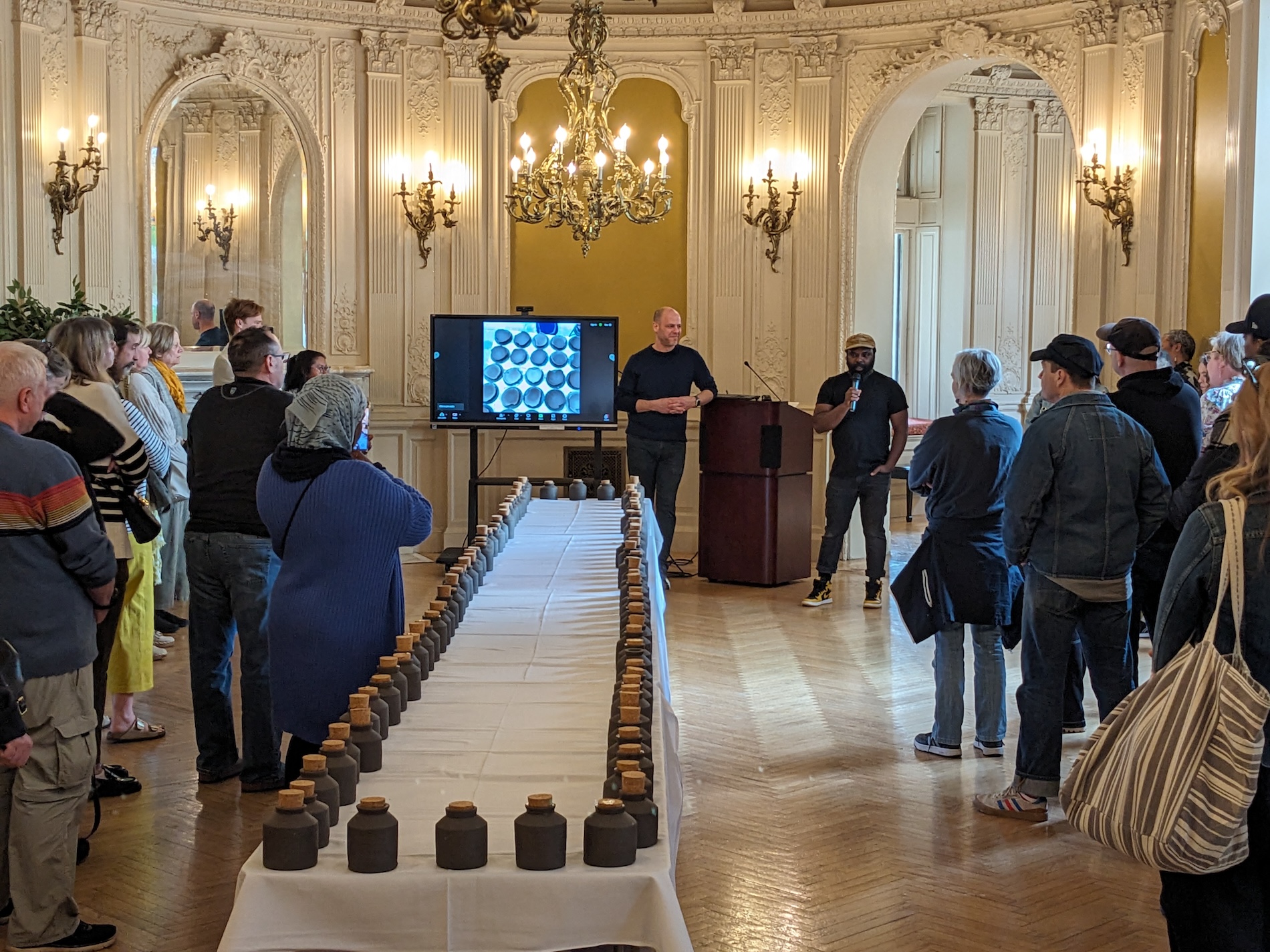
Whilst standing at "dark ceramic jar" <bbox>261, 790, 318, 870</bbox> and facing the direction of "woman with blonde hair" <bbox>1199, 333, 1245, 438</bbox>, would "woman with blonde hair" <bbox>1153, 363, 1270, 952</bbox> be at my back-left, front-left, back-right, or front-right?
front-right

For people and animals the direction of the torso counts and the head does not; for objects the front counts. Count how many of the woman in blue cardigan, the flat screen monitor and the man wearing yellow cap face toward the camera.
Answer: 2

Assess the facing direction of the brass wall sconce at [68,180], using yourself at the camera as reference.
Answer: facing the viewer and to the right of the viewer

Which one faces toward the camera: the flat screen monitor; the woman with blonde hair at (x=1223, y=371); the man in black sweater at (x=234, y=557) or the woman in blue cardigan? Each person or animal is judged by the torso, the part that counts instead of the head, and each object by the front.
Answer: the flat screen monitor

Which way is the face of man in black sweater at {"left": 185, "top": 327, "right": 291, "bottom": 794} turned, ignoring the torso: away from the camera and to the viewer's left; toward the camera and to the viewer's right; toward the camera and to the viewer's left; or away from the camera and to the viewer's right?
away from the camera and to the viewer's right

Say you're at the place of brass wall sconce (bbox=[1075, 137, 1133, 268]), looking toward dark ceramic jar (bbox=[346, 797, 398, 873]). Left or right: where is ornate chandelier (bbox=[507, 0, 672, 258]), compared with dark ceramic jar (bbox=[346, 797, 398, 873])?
right

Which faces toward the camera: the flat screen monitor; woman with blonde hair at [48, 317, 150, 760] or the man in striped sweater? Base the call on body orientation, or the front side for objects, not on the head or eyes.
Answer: the flat screen monitor

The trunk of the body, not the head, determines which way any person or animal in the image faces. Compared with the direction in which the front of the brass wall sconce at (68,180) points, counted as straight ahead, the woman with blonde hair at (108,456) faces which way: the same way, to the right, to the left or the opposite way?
to the left

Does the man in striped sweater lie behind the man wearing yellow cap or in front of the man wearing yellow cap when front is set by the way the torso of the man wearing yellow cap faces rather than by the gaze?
in front

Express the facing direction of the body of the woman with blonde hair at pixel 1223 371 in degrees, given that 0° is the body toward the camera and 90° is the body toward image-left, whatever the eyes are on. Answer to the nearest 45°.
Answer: approximately 90°

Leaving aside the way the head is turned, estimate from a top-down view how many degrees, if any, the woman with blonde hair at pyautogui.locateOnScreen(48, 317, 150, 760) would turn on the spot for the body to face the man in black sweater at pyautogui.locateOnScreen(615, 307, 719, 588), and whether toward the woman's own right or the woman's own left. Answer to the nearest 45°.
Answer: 0° — they already face them

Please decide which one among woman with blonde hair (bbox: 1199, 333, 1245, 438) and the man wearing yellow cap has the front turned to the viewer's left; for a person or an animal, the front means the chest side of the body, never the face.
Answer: the woman with blonde hair

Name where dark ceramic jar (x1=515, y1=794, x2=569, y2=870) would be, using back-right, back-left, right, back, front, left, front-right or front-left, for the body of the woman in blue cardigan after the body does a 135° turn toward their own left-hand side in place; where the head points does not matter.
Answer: left

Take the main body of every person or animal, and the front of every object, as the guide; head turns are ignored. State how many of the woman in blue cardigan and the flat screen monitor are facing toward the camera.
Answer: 1

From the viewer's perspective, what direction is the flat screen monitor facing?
toward the camera

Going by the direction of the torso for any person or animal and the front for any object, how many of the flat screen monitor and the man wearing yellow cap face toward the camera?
2

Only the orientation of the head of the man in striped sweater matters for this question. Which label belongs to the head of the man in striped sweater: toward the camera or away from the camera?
away from the camera

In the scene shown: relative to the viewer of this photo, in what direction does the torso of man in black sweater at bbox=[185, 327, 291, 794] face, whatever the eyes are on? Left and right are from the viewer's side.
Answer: facing away from the viewer and to the right of the viewer

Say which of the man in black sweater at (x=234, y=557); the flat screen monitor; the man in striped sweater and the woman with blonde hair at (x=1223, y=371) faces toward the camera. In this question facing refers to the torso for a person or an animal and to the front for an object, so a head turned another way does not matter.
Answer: the flat screen monitor
